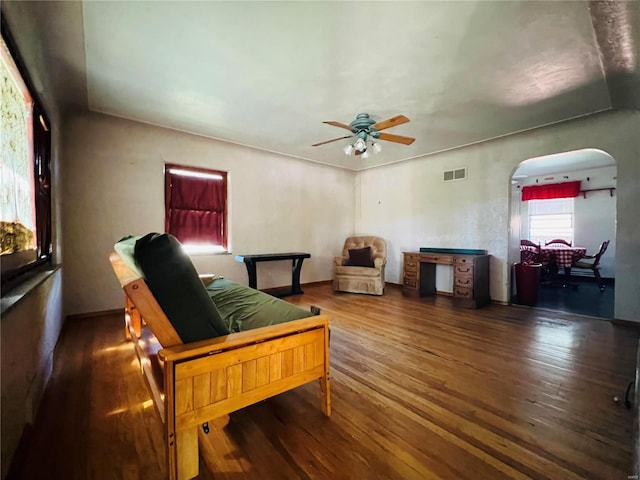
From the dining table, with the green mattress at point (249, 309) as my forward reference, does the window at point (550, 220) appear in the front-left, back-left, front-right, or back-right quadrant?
back-right

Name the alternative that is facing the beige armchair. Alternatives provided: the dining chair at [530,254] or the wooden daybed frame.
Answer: the wooden daybed frame

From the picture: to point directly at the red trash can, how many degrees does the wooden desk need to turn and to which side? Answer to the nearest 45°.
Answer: approximately 135° to its left

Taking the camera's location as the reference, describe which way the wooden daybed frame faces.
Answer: facing away from the viewer and to the right of the viewer

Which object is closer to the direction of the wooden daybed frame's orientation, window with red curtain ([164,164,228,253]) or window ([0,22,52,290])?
the window with red curtain

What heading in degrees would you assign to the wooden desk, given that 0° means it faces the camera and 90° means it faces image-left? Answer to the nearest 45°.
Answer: approximately 45°

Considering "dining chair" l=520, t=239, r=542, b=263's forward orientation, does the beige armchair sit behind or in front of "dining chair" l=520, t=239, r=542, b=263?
behind

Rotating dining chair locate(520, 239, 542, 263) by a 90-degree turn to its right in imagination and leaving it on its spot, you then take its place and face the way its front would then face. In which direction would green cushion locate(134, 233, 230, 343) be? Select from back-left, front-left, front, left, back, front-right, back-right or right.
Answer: front-right

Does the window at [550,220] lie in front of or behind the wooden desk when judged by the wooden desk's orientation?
behind

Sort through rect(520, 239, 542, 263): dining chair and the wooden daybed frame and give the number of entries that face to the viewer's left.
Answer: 0

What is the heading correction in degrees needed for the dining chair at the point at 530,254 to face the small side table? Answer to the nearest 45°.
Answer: approximately 180°

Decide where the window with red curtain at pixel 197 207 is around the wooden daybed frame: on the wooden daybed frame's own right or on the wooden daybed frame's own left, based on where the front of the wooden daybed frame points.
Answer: on the wooden daybed frame's own left

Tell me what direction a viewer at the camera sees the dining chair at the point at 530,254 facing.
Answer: facing away from the viewer and to the right of the viewer

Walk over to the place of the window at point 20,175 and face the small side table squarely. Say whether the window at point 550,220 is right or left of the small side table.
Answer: right
